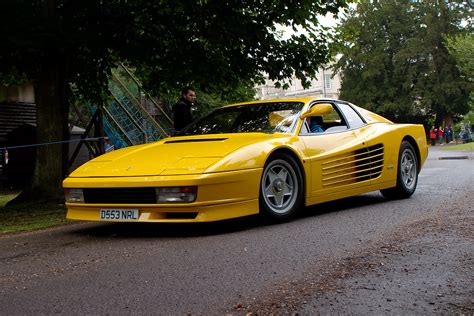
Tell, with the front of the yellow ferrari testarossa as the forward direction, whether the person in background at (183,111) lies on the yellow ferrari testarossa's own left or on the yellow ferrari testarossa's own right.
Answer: on the yellow ferrari testarossa's own right
